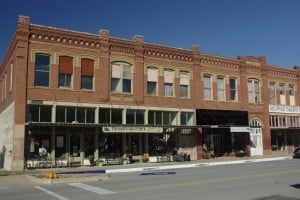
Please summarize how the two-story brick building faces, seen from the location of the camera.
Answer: facing the viewer and to the right of the viewer

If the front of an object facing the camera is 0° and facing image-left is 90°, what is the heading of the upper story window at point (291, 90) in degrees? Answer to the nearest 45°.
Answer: approximately 315°

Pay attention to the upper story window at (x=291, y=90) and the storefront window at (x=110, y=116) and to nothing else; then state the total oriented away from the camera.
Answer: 0

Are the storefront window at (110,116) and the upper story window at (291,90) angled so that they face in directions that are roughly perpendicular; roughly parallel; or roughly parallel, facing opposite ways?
roughly parallel

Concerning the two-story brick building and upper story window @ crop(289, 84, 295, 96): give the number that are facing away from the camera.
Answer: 0

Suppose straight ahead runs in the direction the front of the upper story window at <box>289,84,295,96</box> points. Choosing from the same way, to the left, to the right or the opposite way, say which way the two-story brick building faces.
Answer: the same way

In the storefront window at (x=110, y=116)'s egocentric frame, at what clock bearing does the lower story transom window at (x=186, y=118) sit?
the lower story transom window at (x=186, y=118) is roughly at 8 o'clock from the storefront window at (x=110, y=116).

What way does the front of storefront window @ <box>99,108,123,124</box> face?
toward the camera

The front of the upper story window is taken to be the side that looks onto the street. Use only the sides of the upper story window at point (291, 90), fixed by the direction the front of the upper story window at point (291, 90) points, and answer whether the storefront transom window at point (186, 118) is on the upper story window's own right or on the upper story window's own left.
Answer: on the upper story window's own right

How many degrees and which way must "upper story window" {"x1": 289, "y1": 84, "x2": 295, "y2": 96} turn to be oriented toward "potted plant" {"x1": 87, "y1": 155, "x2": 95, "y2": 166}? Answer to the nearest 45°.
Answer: approximately 90° to its right

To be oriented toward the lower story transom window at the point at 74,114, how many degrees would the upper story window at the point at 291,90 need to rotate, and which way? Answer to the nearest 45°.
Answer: approximately 90° to its right

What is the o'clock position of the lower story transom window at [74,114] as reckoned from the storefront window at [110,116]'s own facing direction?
the lower story transom window at [74,114] is roughly at 2 o'clock from the storefront window at [110,116].

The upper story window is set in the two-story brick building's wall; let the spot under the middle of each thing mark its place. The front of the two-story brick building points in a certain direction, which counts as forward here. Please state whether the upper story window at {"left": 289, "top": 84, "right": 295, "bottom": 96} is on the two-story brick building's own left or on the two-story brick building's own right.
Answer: on the two-story brick building's own left
